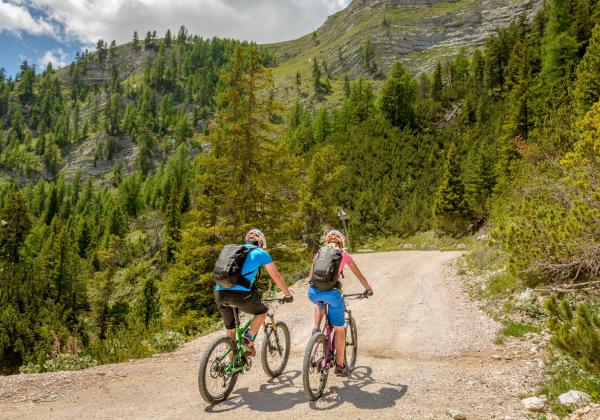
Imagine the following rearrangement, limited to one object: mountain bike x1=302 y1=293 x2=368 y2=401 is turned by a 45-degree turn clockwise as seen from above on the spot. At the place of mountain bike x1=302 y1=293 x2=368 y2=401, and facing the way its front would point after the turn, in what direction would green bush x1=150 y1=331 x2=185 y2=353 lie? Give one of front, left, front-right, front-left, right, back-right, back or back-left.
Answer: back-left

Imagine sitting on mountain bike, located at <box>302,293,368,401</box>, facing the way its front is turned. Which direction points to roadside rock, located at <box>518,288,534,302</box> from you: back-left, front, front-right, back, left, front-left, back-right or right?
front

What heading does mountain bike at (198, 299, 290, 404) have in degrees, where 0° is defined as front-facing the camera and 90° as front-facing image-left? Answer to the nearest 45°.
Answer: approximately 225°

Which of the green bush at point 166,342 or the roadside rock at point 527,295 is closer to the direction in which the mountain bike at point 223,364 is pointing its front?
the roadside rock

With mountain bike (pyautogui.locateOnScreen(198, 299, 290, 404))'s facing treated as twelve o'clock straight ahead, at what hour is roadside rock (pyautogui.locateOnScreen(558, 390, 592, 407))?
The roadside rock is roughly at 2 o'clock from the mountain bike.

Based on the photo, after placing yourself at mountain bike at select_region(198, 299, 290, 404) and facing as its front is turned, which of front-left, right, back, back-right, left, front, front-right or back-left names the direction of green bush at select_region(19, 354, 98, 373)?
left

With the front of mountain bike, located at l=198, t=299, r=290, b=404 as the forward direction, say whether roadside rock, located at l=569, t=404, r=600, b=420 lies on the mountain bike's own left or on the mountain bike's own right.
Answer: on the mountain bike's own right

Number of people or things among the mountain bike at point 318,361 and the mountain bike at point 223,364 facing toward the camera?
0

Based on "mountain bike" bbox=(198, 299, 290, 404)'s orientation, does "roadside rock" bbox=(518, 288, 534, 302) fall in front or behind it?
in front

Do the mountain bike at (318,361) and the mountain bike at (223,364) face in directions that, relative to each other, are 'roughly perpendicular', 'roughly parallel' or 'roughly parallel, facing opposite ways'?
roughly parallel

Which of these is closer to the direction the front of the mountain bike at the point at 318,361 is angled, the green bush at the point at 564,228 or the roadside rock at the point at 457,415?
the green bush

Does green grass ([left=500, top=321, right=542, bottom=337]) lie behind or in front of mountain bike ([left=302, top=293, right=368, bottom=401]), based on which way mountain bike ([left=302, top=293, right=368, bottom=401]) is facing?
in front

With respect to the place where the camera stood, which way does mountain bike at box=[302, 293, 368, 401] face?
facing away from the viewer and to the right of the viewer

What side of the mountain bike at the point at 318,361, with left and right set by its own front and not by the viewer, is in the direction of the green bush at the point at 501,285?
front

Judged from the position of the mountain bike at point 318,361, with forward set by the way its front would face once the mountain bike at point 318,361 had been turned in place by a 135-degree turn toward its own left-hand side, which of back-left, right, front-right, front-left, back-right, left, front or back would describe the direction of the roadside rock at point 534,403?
back
